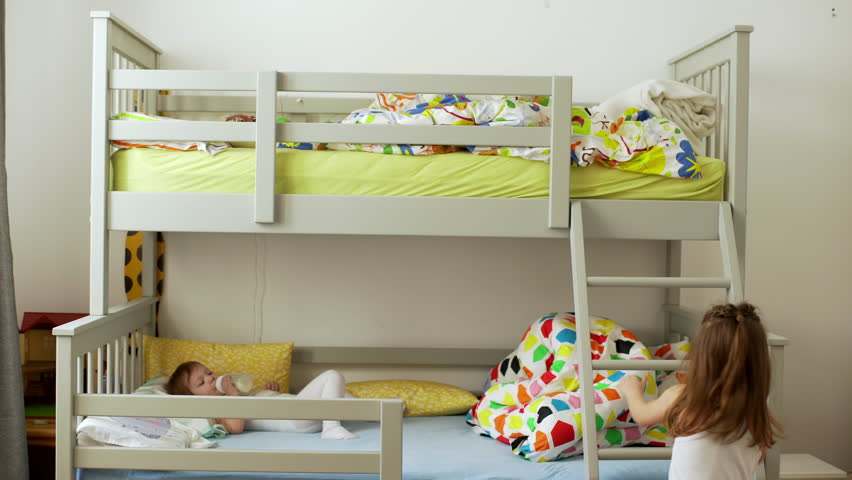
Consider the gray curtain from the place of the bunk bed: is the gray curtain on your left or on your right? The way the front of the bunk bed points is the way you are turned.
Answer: on your right
